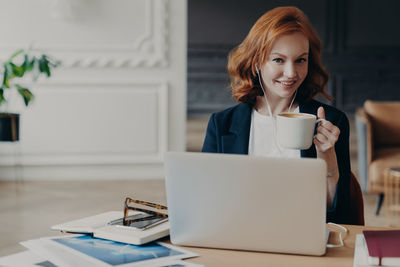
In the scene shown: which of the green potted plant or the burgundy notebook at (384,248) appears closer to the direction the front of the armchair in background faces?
the burgundy notebook

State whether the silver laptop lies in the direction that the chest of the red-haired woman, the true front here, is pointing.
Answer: yes

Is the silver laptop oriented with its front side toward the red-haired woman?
yes

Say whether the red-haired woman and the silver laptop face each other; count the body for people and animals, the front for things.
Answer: yes

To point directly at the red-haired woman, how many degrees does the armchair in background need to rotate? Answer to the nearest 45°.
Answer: approximately 45° to its right

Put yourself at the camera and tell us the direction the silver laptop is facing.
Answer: facing away from the viewer
